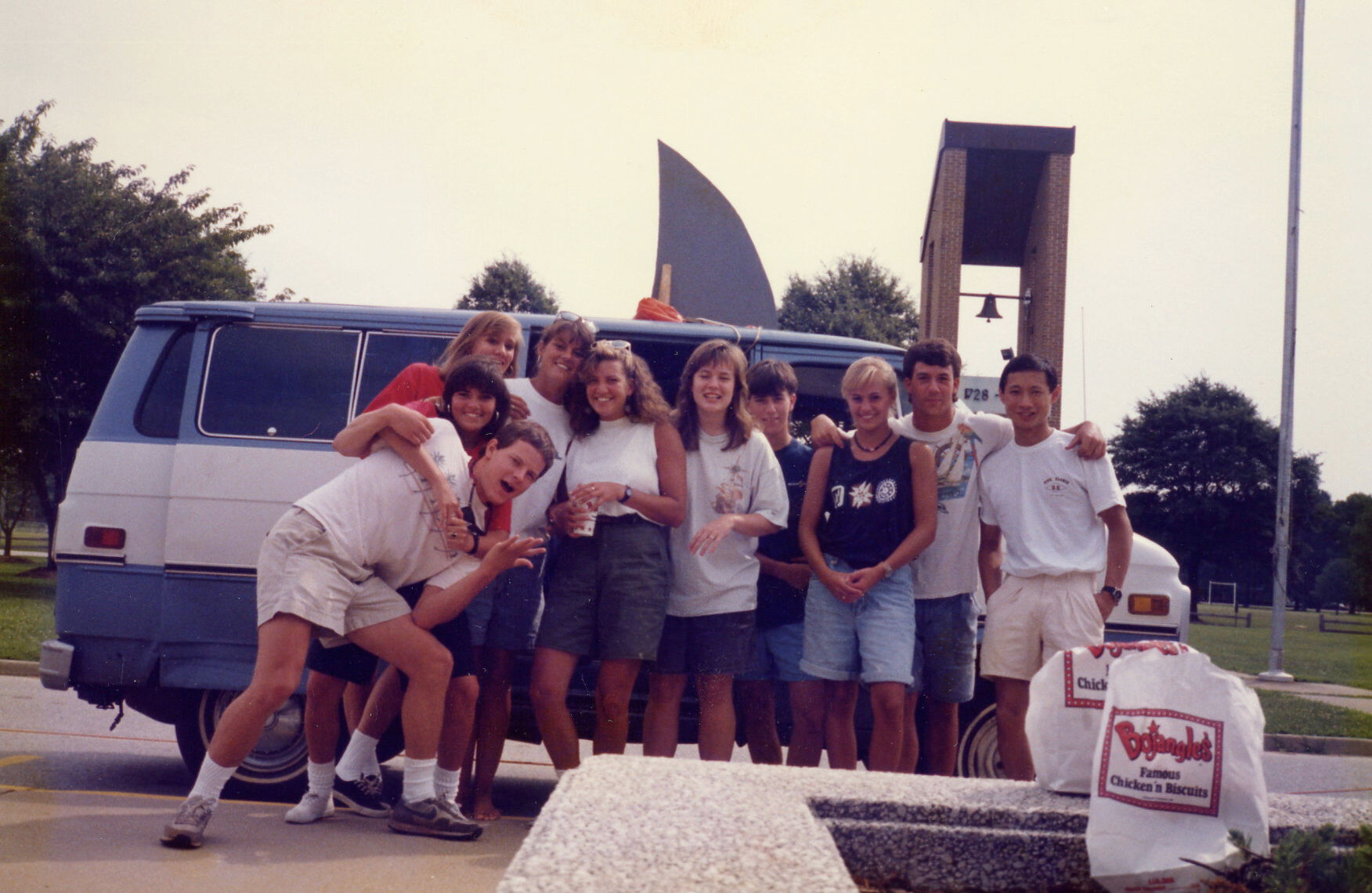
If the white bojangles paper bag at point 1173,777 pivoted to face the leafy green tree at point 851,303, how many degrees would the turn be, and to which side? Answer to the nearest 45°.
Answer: approximately 180°

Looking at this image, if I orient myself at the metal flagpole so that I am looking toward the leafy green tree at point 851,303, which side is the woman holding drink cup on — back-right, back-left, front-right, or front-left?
back-left

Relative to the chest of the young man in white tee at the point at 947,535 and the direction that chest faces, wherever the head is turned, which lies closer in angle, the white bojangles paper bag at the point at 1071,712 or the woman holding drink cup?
the white bojangles paper bag

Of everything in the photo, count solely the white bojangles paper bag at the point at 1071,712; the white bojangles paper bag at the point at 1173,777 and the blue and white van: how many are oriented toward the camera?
2

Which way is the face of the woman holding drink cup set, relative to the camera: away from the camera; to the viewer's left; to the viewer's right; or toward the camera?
toward the camera

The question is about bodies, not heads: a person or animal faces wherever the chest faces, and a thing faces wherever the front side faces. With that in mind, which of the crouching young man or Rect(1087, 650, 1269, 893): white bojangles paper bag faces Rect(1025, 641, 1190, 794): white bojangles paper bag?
the crouching young man

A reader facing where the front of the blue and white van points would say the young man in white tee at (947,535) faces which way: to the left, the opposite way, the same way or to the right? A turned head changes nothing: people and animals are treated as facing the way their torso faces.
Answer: to the right

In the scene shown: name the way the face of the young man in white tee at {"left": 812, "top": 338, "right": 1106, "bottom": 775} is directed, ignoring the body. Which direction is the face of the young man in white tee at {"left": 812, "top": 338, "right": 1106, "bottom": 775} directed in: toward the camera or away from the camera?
toward the camera

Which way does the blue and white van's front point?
to the viewer's right

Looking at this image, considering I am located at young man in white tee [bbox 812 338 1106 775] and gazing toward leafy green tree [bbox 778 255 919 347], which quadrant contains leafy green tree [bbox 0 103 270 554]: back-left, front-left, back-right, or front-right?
front-left

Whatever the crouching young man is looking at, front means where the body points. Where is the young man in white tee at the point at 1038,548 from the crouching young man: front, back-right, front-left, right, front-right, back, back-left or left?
front-left

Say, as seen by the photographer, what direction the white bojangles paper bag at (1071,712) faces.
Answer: facing the viewer

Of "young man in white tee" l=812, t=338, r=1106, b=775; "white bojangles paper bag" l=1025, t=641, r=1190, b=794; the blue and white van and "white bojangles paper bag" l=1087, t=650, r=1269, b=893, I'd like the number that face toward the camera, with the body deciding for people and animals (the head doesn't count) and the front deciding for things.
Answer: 3

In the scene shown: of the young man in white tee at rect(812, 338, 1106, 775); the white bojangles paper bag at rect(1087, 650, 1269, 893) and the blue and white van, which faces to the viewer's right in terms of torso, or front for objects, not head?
the blue and white van

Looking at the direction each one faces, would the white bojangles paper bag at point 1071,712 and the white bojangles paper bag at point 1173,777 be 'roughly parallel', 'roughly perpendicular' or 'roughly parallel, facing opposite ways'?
roughly parallel

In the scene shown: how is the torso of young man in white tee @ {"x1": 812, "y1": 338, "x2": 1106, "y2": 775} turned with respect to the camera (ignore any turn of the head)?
toward the camera

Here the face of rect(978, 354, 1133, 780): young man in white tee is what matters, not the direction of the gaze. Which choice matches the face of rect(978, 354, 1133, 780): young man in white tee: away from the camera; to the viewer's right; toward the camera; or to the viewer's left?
toward the camera
